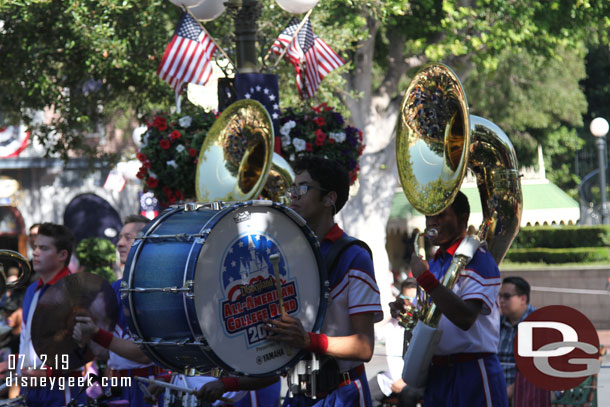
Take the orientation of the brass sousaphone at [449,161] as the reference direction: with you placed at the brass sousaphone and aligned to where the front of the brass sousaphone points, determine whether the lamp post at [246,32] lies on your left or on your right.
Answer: on your right

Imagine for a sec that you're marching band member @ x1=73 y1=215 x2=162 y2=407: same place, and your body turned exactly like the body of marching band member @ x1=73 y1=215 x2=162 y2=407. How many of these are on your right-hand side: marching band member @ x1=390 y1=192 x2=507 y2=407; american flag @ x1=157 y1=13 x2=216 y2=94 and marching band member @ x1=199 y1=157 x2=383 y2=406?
1

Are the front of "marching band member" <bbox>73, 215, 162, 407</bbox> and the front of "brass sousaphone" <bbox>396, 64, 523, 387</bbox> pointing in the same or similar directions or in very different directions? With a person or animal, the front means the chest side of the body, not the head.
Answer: same or similar directions

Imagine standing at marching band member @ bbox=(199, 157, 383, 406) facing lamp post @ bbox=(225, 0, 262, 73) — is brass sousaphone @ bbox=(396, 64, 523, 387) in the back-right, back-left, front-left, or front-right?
front-right

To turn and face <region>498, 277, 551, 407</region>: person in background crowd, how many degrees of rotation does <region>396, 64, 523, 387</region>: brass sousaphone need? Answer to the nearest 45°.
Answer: approximately 135° to its right

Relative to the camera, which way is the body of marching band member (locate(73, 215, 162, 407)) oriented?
to the viewer's left

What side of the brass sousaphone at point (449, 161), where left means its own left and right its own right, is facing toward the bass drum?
front

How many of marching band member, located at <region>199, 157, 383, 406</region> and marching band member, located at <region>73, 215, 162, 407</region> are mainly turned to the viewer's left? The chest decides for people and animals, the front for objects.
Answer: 2

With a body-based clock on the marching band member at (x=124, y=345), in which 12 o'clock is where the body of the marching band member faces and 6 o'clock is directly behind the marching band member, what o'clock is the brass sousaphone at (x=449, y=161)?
The brass sousaphone is roughly at 7 o'clock from the marching band member.

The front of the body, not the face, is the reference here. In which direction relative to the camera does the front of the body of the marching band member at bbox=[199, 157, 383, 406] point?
to the viewer's left

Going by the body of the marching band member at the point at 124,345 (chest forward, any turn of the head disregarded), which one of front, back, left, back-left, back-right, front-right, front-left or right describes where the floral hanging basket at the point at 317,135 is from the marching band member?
back-right

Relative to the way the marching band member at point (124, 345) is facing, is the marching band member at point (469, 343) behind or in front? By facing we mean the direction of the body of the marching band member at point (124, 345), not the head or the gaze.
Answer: behind

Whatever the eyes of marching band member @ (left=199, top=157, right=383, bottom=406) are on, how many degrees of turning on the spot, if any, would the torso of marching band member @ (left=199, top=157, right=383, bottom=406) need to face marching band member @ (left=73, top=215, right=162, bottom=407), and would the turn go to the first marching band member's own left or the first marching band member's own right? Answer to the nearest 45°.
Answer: approximately 45° to the first marching band member's own right

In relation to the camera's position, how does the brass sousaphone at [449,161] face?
facing the viewer and to the left of the viewer

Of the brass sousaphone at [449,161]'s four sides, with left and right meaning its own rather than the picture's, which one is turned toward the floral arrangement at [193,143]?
right
